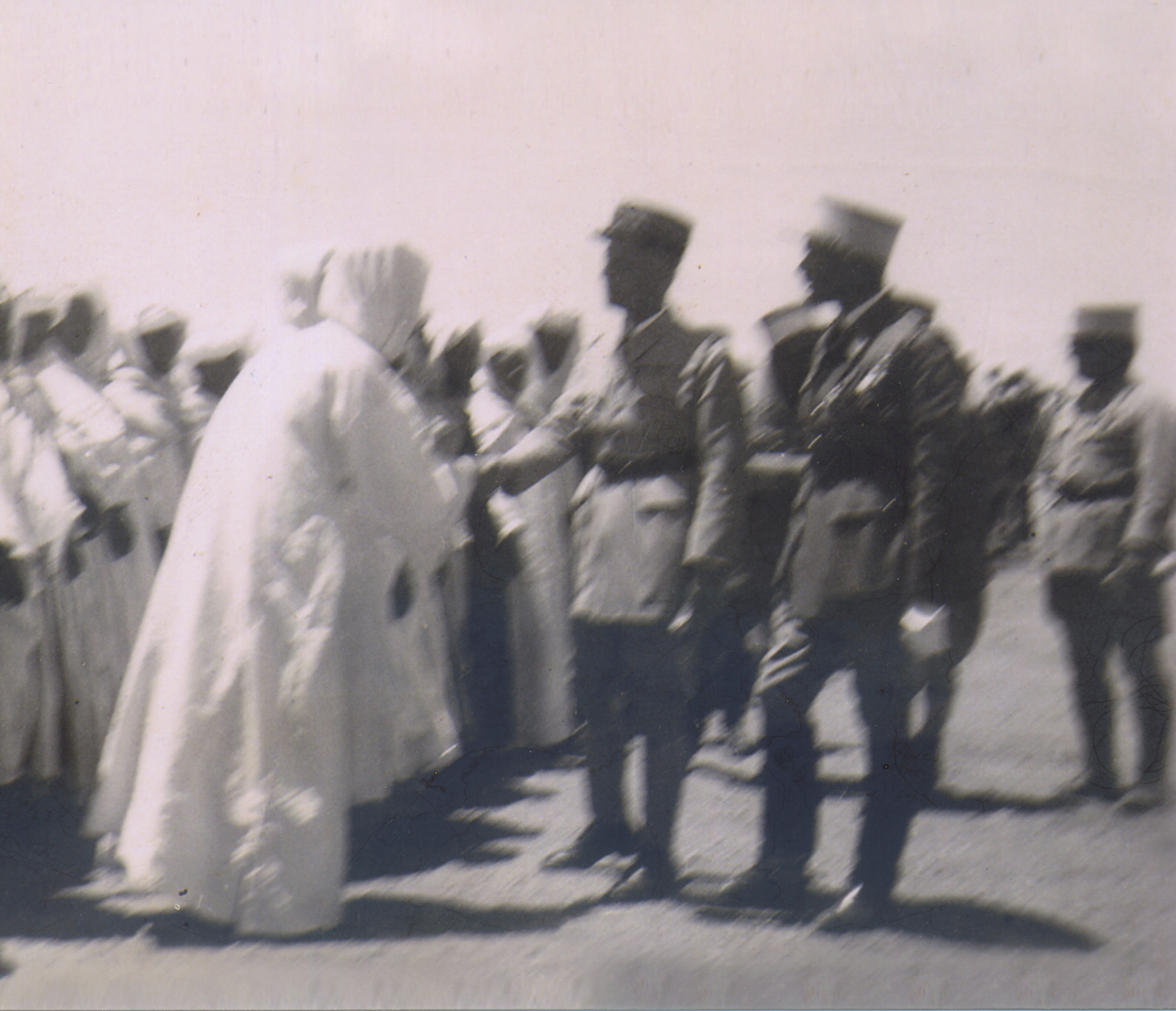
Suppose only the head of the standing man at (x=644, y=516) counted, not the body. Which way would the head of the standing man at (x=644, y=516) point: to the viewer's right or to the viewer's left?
to the viewer's left

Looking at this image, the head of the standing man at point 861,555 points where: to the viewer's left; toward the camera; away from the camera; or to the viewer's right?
to the viewer's left

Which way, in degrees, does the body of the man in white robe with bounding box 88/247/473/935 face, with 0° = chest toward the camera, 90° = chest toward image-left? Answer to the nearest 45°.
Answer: approximately 270°

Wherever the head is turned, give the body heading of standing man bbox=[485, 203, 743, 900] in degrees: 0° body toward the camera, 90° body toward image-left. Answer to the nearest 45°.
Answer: approximately 45°
